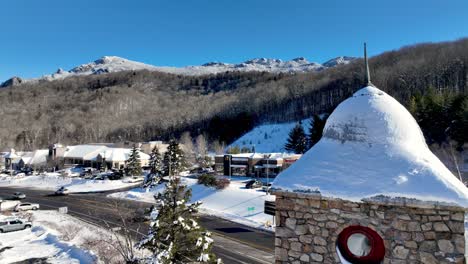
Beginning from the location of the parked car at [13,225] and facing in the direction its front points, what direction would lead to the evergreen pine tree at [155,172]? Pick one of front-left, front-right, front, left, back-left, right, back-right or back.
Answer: front-left

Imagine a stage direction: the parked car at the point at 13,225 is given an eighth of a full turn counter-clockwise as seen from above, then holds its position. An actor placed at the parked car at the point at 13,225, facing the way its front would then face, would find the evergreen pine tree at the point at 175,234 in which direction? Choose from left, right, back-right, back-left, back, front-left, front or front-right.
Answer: back-right

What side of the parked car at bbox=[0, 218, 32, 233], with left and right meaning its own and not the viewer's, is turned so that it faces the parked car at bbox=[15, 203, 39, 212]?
left

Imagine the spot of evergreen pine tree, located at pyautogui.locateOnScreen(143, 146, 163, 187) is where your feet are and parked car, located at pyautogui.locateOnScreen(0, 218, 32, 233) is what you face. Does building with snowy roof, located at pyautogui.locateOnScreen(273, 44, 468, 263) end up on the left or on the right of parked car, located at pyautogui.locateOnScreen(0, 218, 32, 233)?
left

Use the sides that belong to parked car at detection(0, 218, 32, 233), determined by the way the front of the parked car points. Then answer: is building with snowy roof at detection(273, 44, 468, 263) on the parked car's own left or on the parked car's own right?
on the parked car's own right

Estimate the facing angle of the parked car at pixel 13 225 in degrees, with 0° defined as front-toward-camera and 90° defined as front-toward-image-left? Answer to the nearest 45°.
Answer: approximately 270°
